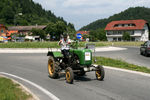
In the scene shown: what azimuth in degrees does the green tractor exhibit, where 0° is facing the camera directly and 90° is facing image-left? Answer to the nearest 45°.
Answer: approximately 315°
